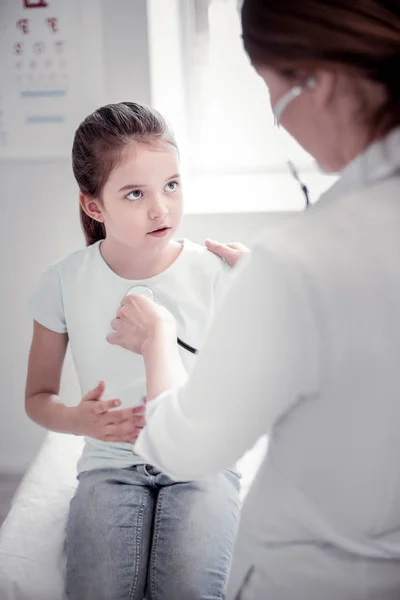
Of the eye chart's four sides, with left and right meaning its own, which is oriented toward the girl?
front

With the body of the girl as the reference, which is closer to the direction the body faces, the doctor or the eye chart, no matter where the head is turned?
the doctor

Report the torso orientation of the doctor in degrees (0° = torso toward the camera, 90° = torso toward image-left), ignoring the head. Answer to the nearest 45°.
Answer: approximately 135°

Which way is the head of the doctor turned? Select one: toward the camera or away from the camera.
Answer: away from the camera

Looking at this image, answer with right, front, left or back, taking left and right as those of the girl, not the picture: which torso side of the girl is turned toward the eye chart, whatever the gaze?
back

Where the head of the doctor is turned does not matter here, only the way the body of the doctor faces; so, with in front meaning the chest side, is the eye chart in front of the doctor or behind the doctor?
in front

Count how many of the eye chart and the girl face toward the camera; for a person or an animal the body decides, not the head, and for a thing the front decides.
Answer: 2

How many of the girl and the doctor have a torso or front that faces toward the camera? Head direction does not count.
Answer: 1

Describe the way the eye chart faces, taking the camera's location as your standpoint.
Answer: facing the viewer

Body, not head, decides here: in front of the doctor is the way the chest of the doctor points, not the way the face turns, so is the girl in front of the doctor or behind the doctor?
in front

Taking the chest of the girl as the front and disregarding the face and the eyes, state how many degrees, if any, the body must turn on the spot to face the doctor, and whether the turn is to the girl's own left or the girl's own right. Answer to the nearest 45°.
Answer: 0° — they already face them

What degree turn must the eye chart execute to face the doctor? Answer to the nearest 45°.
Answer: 0° — it already faces them
